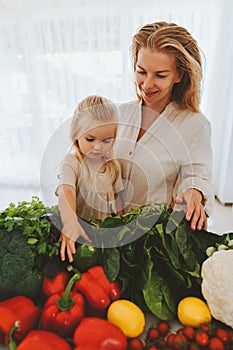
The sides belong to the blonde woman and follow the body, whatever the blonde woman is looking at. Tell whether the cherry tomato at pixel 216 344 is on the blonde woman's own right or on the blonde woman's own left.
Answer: on the blonde woman's own left

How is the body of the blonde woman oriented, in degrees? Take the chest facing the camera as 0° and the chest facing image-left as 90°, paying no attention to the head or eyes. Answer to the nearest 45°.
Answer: approximately 45°

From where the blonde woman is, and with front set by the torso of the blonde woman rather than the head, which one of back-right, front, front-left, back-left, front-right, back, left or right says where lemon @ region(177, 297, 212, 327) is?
front-left

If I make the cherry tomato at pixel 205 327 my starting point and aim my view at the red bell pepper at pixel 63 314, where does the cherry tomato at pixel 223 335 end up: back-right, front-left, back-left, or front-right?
back-left

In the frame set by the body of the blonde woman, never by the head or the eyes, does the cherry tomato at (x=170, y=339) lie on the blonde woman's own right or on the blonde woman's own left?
on the blonde woman's own left

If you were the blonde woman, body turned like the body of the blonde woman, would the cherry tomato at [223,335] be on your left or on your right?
on your left

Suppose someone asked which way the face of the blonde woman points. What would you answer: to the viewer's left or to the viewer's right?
to the viewer's left

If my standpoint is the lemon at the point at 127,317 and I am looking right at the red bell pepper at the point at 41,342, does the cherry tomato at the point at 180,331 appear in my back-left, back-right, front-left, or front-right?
back-left

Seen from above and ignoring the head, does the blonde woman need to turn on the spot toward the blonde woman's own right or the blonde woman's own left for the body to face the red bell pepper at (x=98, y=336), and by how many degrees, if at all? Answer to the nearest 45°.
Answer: approximately 45° to the blonde woman's own left

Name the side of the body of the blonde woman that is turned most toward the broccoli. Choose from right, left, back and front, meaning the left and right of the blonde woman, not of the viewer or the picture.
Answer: front

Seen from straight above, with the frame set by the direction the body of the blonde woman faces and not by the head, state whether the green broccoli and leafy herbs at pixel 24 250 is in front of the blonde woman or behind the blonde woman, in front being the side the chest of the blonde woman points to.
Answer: in front
